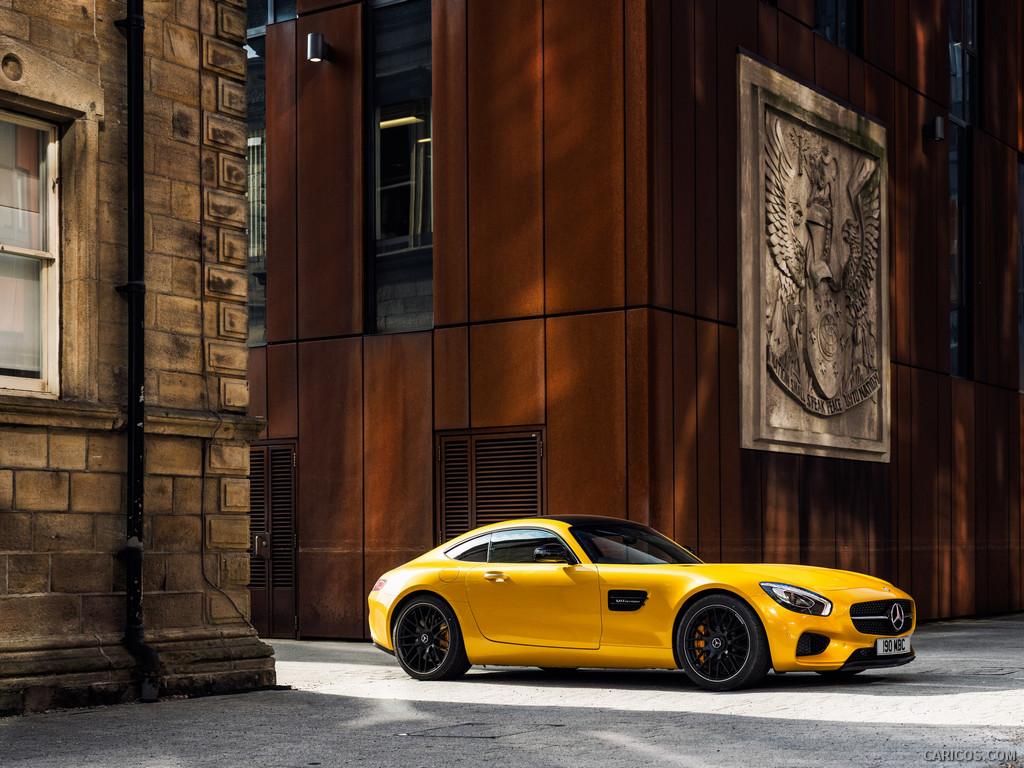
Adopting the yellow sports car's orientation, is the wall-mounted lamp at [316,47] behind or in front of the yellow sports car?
behind

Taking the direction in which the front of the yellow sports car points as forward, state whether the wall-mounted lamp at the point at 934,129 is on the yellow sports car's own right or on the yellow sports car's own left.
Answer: on the yellow sports car's own left

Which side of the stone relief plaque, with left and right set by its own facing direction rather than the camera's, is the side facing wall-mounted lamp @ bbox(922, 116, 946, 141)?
left

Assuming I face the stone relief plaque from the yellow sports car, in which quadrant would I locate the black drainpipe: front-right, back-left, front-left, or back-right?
back-left

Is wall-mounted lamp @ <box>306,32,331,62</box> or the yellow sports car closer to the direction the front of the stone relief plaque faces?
the yellow sports car

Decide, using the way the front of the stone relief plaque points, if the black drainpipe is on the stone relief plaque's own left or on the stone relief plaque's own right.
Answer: on the stone relief plaque's own right

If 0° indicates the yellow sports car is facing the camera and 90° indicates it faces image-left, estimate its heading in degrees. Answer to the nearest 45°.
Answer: approximately 315°

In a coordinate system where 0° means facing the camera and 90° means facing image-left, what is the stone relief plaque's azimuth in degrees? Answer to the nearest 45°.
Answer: approximately 315°

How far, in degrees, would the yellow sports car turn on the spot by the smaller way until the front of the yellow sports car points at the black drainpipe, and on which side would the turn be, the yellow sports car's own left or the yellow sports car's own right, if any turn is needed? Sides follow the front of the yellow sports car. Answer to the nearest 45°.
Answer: approximately 135° to the yellow sports car's own right
